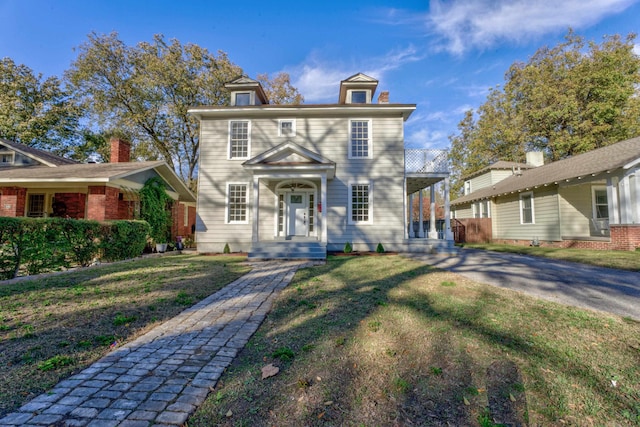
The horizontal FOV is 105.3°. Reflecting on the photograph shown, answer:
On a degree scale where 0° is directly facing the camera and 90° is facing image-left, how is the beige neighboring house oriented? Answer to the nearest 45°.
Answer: approximately 315°

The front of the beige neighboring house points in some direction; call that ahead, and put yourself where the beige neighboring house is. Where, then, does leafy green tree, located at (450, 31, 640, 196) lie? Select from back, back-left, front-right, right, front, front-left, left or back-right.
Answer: back-left

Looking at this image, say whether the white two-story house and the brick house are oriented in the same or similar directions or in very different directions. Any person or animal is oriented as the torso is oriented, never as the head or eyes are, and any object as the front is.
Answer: same or similar directions

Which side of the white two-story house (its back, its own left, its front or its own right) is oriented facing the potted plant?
right

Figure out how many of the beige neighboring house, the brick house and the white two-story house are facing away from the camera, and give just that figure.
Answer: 0

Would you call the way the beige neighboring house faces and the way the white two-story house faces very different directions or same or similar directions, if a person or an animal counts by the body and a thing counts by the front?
same or similar directions

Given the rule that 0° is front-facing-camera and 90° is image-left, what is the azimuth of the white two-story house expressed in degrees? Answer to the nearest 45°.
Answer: approximately 0°

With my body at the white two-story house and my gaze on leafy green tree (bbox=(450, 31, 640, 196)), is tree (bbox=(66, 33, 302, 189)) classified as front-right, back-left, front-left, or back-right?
back-left

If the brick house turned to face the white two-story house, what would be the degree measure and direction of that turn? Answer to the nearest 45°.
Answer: approximately 90° to its left

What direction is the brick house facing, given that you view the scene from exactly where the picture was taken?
facing the viewer and to the left of the viewer

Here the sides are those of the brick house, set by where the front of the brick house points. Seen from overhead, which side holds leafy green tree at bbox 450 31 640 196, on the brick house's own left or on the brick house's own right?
on the brick house's own left

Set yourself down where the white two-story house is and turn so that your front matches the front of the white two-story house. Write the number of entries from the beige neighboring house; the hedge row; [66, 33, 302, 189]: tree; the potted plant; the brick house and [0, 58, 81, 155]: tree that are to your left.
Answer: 1
